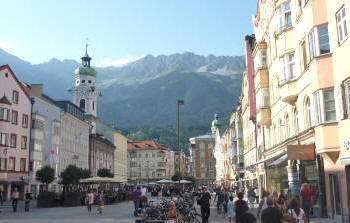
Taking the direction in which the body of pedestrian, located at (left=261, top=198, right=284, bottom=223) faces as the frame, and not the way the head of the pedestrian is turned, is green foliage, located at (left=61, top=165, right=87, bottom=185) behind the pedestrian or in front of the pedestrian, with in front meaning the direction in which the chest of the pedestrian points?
in front

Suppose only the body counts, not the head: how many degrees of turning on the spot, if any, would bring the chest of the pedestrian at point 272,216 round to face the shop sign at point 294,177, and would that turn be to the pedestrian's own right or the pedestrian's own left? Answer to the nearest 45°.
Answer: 0° — they already face it

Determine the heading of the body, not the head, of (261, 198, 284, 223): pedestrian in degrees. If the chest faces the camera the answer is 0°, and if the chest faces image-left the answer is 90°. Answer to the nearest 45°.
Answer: approximately 180°

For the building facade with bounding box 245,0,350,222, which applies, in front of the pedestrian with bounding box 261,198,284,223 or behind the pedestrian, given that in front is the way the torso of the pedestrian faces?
in front
